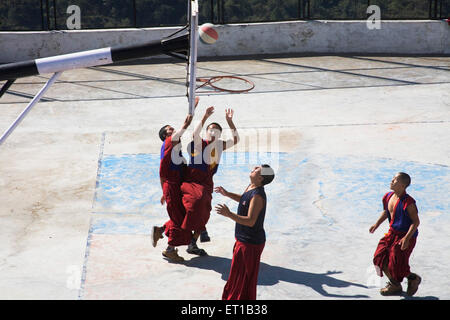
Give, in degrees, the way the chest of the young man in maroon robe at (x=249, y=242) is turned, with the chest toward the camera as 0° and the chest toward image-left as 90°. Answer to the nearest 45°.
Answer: approximately 90°

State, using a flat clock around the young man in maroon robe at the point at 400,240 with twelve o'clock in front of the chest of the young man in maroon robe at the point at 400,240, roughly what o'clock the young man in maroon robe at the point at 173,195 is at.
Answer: the young man in maroon robe at the point at 173,195 is roughly at 2 o'clock from the young man in maroon robe at the point at 400,240.

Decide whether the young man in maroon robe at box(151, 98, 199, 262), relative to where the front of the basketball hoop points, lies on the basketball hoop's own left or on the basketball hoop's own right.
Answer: on the basketball hoop's own right

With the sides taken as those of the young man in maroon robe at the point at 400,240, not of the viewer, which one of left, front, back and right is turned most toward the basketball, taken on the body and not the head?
right

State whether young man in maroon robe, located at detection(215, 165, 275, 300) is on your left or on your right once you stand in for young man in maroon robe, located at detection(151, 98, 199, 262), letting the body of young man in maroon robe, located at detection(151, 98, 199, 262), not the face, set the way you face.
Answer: on your right

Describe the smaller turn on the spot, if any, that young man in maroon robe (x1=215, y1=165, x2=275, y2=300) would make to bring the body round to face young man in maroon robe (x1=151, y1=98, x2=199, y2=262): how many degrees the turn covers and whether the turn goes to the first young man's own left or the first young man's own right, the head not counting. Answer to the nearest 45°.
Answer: approximately 45° to the first young man's own right

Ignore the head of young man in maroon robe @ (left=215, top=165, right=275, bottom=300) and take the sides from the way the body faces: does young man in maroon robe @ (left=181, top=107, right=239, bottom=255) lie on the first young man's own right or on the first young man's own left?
on the first young man's own right
